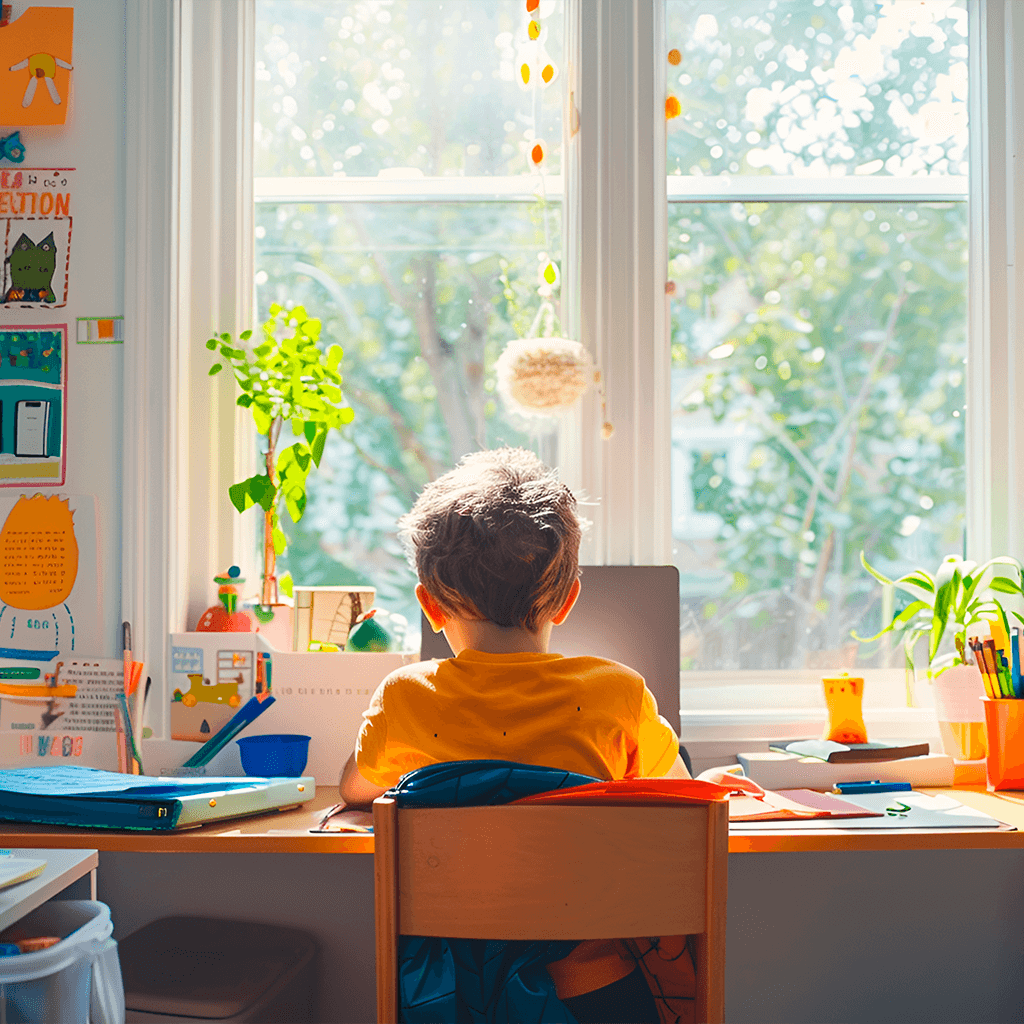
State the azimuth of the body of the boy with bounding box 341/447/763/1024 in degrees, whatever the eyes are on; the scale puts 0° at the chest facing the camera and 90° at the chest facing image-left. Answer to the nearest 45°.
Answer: approximately 180°

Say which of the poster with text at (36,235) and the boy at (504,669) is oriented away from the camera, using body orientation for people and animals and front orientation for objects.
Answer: the boy

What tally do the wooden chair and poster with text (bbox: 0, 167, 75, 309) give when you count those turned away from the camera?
1

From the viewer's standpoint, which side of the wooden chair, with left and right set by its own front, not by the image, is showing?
back

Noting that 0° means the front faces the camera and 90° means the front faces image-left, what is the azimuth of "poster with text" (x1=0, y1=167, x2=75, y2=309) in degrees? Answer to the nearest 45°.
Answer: approximately 0°

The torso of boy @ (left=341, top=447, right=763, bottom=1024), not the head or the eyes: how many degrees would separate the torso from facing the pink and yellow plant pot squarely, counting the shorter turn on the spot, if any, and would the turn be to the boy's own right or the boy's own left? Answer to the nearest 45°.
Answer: approximately 45° to the boy's own right
